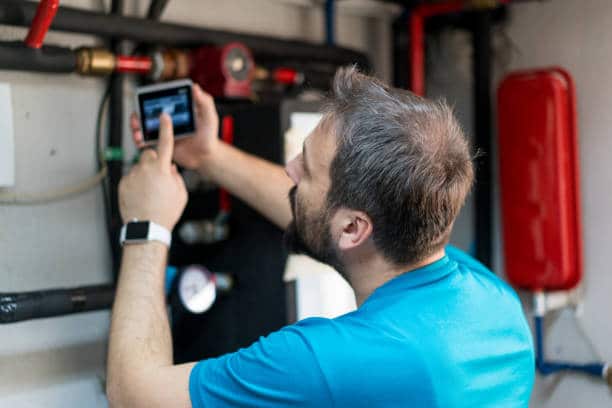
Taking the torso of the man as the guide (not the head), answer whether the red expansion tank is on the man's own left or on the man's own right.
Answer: on the man's own right

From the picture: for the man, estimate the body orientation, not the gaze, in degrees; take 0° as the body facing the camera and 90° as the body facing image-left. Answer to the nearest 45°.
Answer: approximately 135°

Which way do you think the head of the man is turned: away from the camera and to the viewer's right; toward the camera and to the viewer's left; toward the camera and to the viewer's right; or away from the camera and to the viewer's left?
away from the camera and to the viewer's left
